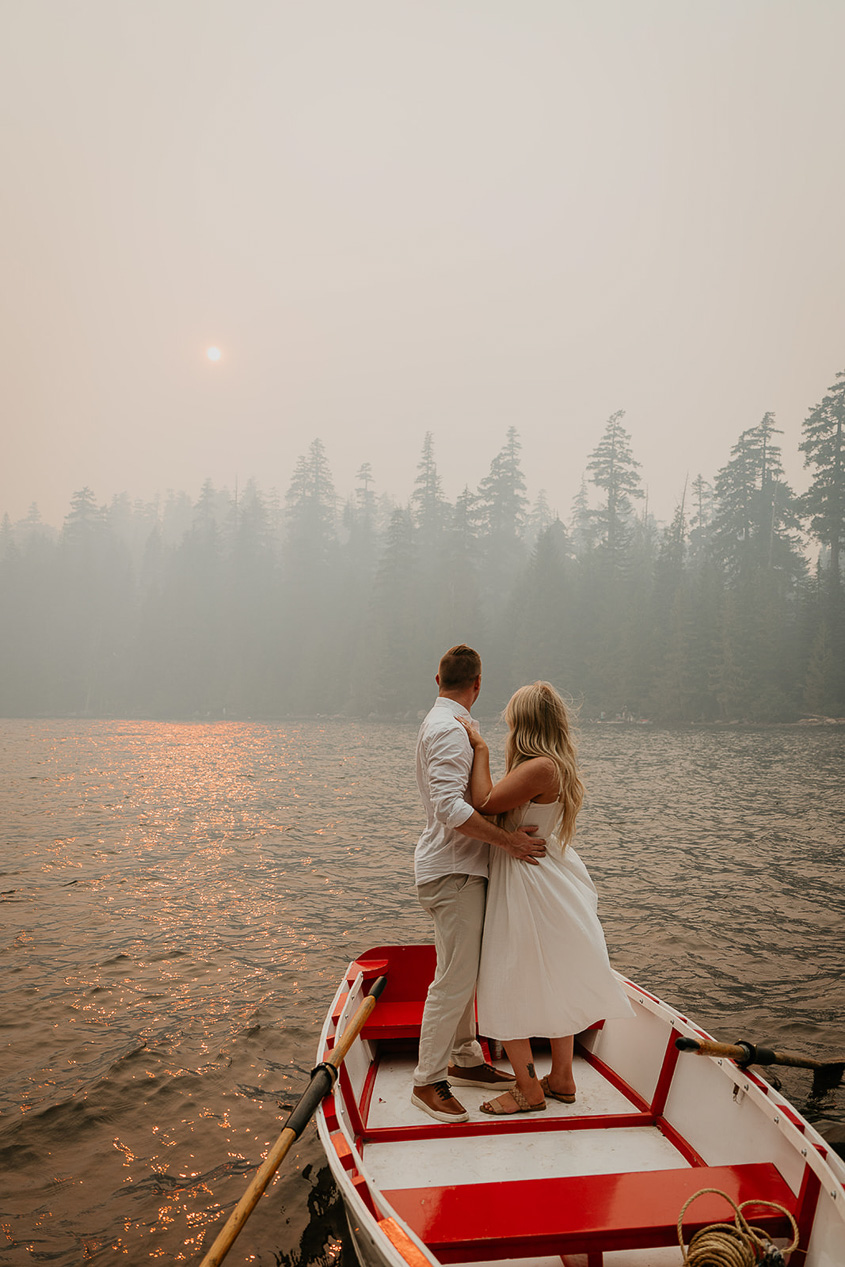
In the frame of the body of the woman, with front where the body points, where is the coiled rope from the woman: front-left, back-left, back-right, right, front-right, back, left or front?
back-left

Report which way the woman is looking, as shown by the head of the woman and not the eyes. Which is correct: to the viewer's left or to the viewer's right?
to the viewer's left
